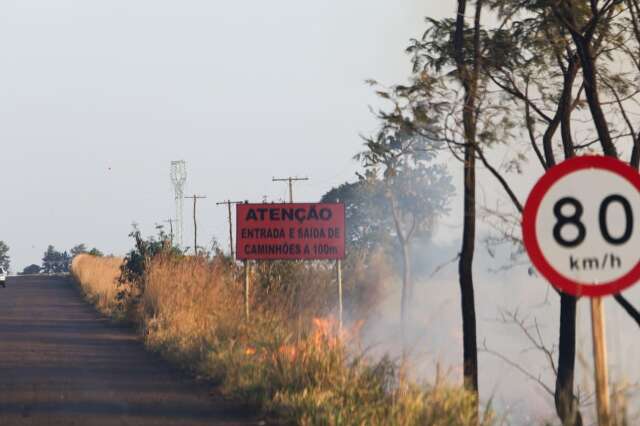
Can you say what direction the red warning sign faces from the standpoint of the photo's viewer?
facing the viewer

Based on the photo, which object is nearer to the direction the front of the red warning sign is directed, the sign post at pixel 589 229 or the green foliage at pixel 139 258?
the sign post

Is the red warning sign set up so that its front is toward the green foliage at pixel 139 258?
no

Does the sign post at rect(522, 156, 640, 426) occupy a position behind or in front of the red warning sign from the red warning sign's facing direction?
in front
